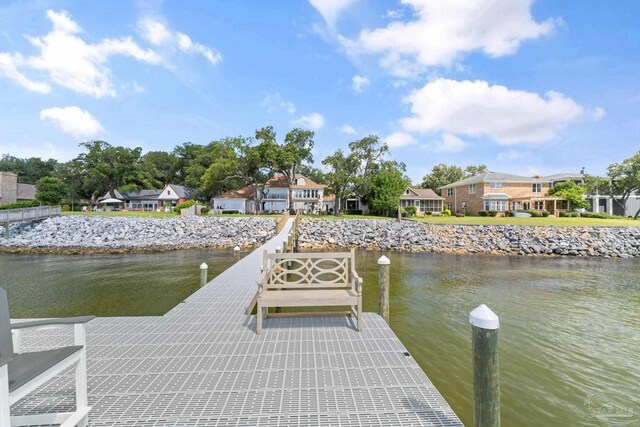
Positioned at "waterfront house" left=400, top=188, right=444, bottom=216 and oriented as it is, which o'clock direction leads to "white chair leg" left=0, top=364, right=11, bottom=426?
The white chair leg is roughly at 12 o'clock from the waterfront house.

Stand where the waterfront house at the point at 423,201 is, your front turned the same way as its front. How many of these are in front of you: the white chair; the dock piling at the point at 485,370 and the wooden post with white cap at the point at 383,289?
3

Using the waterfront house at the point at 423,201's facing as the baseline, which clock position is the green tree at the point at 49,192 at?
The green tree is roughly at 2 o'clock from the waterfront house.

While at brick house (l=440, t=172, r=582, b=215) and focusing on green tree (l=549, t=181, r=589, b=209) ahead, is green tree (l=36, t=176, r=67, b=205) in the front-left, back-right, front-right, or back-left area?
back-right

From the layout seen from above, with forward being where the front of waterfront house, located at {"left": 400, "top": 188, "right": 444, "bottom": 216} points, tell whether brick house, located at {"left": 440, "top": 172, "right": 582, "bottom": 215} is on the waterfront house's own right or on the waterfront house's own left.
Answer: on the waterfront house's own left

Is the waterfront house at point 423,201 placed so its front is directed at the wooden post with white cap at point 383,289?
yes

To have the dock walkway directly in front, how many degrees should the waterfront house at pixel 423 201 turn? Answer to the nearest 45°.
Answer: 0° — it already faces it

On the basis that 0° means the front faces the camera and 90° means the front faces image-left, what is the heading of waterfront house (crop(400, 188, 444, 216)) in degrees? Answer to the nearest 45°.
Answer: approximately 0°
